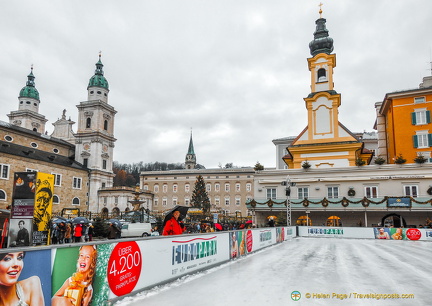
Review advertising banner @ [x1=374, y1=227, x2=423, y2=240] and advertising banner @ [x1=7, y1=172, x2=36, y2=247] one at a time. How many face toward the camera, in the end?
2

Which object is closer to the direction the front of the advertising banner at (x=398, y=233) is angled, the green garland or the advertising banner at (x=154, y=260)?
the advertising banner

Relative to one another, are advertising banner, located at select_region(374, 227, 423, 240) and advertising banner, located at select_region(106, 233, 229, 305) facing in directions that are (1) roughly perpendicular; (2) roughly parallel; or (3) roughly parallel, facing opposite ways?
roughly perpendicular

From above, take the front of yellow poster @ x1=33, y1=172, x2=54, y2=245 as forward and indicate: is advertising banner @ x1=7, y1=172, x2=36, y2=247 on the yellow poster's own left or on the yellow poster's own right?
on the yellow poster's own right

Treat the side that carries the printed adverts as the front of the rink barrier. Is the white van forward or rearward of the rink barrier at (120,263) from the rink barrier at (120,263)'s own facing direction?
rearward

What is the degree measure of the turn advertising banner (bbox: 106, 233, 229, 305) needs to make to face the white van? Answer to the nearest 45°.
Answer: approximately 135° to its left

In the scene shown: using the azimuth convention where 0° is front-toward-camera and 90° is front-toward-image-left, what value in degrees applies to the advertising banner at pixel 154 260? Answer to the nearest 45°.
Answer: approximately 315°
